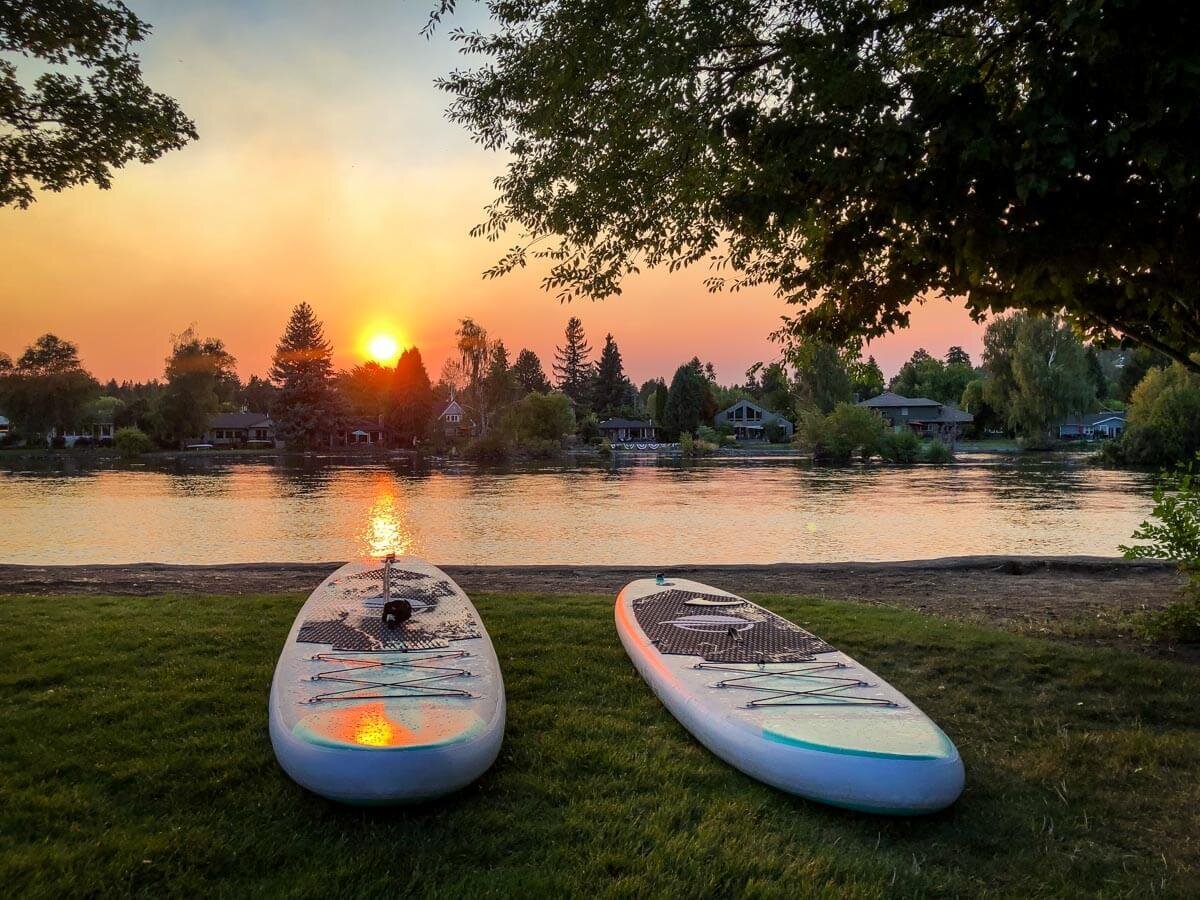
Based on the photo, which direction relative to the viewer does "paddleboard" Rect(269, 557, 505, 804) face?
toward the camera

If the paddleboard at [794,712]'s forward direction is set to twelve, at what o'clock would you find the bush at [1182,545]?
The bush is roughly at 9 o'clock from the paddleboard.

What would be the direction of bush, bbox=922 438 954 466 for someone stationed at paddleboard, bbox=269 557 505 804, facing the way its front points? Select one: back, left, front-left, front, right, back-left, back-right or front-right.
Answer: back-left

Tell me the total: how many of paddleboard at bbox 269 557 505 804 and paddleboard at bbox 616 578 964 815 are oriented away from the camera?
0

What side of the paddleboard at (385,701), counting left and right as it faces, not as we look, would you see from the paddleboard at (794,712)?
left

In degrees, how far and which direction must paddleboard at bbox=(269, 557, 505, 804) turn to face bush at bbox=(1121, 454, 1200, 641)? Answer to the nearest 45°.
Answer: approximately 90° to its left

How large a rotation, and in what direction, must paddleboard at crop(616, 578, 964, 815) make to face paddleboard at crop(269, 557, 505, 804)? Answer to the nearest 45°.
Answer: approximately 135° to its right

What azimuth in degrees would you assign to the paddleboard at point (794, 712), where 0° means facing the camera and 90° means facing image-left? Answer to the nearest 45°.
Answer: approximately 315°
